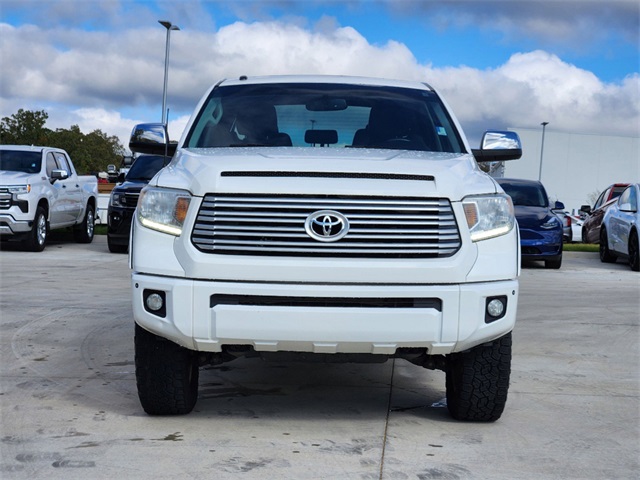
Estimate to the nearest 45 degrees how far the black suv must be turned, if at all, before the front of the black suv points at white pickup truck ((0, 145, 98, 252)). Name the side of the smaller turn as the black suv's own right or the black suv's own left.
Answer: approximately 90° to the black suv's own right

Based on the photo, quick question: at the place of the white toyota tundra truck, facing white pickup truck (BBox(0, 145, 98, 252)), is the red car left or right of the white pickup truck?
right

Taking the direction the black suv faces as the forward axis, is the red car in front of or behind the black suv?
behind

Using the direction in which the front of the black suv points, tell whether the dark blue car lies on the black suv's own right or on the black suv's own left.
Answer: on the black suv's own left

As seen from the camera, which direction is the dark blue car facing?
toward the camera

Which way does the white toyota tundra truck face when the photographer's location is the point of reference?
facing the viewer

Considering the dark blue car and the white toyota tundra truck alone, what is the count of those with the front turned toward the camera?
2

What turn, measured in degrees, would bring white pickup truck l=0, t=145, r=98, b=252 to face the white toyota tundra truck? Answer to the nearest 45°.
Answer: approximately 45° to its left

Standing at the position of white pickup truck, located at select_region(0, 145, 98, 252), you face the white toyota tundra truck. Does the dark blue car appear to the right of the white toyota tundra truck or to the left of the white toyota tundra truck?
left

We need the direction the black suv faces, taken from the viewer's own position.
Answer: facing the viewer and to the left of the viewer

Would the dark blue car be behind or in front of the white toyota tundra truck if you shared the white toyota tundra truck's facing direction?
behind

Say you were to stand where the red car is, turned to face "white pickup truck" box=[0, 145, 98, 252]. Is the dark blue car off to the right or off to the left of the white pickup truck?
left

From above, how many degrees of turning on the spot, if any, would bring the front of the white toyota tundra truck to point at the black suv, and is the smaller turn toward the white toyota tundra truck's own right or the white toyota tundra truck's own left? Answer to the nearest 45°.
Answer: approximately 180°

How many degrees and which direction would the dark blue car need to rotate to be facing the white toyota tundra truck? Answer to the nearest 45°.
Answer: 0° — it already faces it

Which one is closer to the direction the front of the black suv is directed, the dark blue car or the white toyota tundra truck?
the white toyota tundra truck

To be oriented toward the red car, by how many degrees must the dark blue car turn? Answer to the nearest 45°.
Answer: approximately 180°
